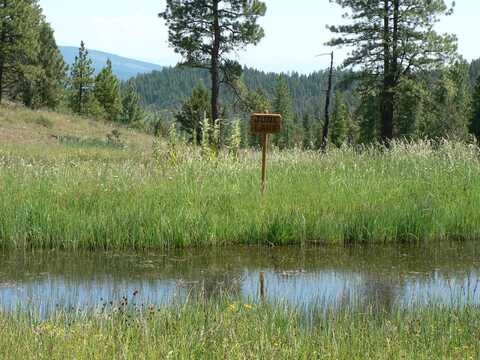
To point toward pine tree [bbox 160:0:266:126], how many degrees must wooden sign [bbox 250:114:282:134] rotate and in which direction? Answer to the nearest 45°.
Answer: approximately 180°

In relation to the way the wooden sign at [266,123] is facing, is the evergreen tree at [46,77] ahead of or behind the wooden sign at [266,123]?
behind

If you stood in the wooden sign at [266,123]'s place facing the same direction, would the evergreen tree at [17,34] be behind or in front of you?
behind

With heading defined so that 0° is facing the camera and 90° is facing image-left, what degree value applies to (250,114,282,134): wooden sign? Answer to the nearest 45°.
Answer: approximately 0°
